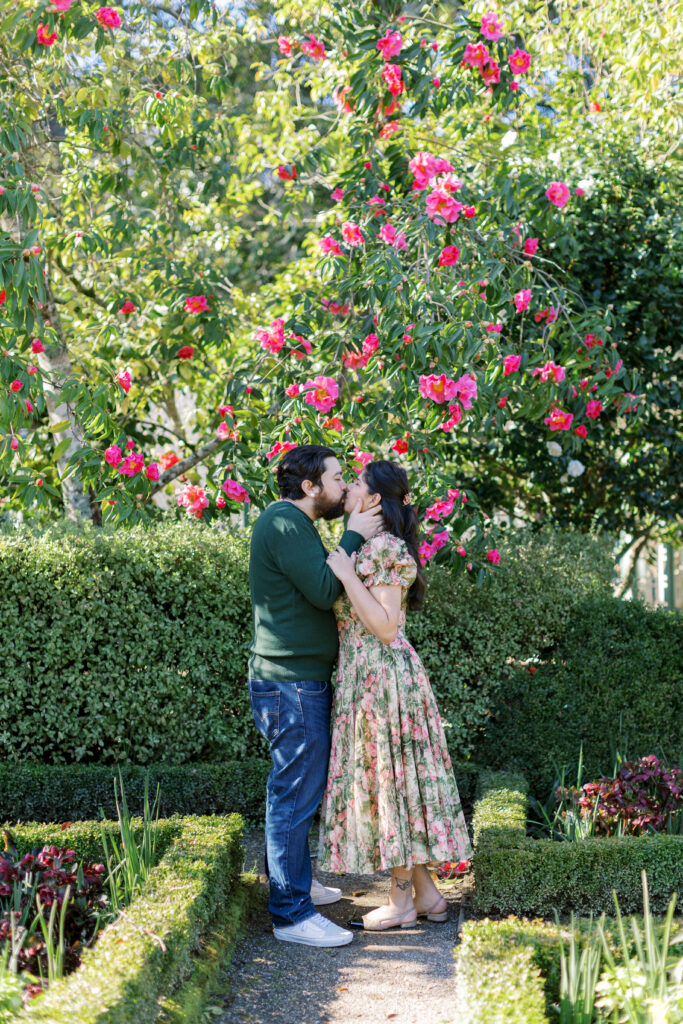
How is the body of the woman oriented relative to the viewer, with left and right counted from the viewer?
facing to the left of the viewer

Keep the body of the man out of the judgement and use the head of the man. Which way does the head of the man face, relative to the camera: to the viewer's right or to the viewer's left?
to the viewer's right

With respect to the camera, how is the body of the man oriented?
to the viewer's right

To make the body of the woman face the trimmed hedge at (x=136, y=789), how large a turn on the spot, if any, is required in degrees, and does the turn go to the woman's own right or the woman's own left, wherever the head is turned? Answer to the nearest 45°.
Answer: approximately 45° to the woman's own right

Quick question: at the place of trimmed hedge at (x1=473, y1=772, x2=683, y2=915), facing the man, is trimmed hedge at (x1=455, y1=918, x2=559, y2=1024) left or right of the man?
left

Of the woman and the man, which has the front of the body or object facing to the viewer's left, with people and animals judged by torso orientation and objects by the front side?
the woman

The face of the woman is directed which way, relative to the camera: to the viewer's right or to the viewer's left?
to the viewer's left

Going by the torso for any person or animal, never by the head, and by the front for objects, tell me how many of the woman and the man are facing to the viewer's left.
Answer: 1

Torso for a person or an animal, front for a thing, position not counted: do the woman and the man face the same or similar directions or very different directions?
very different directions
